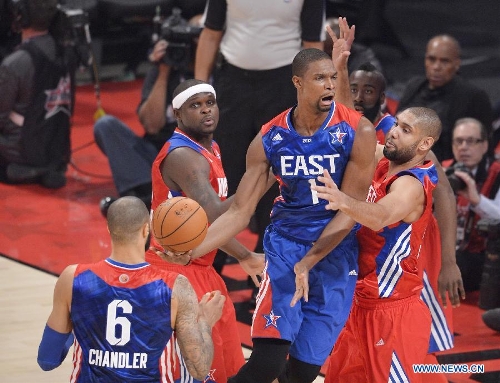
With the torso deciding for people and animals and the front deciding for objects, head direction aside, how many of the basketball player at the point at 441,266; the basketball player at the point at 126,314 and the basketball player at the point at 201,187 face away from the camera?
1

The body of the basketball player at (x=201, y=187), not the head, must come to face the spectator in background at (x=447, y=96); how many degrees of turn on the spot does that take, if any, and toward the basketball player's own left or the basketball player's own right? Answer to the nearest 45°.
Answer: approximately 90° to the basketball player's own left

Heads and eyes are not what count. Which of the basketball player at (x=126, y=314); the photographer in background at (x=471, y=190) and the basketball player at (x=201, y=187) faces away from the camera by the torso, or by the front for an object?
the basketball player at (x=126, y=314)

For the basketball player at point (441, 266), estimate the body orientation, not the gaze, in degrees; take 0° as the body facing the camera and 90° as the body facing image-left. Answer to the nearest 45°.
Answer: approximately 45°

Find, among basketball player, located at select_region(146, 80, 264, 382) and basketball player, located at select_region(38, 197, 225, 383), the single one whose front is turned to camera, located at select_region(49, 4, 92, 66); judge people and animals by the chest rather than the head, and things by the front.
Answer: basketball player, located at select_region(38, 197, 225, 383)

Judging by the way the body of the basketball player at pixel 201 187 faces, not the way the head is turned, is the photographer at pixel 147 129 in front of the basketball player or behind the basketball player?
behind

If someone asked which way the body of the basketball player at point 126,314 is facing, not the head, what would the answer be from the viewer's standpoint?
away from the camera

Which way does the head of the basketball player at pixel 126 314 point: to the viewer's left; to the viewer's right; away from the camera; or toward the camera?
away from the camera

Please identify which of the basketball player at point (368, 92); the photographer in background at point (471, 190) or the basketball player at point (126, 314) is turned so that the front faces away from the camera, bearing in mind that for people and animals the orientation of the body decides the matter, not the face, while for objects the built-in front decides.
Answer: the basketball player at point (126, 314)

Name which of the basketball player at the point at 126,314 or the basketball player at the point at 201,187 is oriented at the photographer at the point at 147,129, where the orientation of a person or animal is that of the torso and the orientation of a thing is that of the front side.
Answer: the basketball player at the point at 126,314

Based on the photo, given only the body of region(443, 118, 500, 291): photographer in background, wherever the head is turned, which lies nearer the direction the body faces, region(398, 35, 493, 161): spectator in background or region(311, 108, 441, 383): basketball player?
the basketball player

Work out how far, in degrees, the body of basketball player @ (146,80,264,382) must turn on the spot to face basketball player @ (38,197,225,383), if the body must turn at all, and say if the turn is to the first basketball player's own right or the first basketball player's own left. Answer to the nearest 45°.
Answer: approximately 45° to the first basketball player's own right

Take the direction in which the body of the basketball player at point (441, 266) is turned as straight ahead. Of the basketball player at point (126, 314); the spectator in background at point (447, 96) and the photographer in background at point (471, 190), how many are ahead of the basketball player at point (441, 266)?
1

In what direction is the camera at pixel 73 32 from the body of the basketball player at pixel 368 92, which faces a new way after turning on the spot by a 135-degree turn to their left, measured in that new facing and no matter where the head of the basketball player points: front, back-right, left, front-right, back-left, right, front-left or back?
back-left

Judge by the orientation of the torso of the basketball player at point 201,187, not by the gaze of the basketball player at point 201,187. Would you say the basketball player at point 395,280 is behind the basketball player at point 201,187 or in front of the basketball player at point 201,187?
in front
